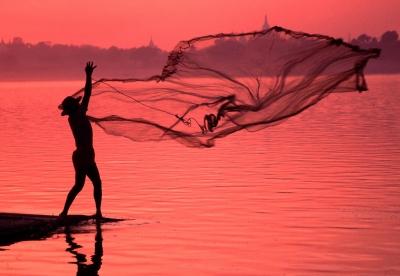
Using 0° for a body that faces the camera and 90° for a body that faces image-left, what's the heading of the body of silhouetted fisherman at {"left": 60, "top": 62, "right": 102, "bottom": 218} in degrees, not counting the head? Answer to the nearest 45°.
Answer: approximately 270°
